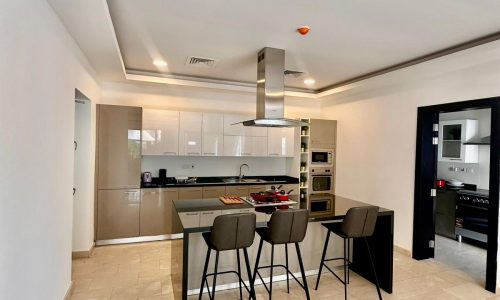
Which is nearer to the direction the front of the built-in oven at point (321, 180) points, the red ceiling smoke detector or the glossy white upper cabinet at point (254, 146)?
the red ceiling smoke detector

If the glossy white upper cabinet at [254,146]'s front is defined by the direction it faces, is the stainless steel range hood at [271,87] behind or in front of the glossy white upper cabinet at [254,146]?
in front

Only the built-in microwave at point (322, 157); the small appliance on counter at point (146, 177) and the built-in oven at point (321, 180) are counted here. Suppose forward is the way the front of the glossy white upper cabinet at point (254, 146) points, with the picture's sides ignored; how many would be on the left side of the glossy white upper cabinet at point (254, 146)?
2

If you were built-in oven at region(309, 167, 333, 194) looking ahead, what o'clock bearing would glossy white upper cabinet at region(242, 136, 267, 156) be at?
The glossy white upper cabinet is roughly at 2 o'clock from the built-in oven.

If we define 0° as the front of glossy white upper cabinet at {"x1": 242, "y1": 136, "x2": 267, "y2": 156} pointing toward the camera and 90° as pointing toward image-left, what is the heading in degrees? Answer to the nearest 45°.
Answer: approximately 0°

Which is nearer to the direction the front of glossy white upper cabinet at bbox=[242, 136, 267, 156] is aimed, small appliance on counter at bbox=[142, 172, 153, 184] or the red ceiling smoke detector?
the red ceiling smoke detector

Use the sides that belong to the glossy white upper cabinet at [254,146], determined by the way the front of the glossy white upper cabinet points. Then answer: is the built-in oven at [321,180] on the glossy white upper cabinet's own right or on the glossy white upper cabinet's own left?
on the glossy white upper cabinet's own left

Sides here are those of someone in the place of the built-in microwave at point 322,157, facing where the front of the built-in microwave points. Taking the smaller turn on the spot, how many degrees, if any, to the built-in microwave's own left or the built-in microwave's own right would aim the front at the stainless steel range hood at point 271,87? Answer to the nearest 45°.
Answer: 0° — it already faces it

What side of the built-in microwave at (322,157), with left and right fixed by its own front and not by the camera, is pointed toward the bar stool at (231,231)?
front
